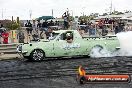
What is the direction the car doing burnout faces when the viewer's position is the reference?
facing to the left of the viewer
